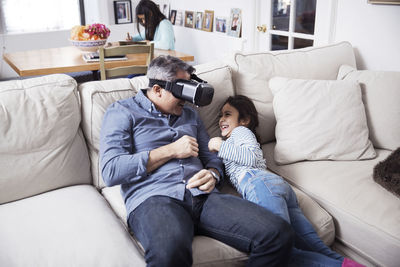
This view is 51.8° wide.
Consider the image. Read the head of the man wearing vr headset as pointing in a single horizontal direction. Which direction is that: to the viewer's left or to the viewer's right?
to the viewer's right

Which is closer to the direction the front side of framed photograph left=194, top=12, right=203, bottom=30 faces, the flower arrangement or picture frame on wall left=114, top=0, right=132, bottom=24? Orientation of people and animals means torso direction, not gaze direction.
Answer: the flower arrangement

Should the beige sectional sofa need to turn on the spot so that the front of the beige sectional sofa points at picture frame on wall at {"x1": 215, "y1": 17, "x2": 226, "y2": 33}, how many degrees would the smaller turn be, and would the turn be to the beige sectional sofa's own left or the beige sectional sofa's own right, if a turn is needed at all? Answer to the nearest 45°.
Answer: approximately 180°

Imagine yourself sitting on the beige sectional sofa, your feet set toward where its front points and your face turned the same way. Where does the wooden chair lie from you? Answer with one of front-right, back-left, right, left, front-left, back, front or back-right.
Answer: back

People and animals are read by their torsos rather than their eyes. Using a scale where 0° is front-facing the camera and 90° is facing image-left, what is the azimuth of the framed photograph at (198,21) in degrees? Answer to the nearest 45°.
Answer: approximately 45°

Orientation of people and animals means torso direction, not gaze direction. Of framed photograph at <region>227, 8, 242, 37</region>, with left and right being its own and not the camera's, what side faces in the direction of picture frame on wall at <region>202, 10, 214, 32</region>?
right

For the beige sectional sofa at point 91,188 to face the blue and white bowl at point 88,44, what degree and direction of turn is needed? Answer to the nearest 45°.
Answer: approximately 180°

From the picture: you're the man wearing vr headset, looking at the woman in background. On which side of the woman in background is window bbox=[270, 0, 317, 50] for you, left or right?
right

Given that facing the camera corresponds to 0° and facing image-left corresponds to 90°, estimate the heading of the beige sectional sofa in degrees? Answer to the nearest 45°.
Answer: approximately 0°

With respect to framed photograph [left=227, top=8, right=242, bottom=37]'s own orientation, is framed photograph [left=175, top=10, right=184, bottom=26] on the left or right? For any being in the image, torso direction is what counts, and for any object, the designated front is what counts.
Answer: on its right

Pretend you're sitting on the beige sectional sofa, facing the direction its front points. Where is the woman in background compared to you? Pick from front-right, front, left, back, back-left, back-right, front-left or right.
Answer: back

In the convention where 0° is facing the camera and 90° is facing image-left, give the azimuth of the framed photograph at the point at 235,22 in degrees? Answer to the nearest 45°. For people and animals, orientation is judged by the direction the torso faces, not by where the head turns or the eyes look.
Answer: approximately 45°

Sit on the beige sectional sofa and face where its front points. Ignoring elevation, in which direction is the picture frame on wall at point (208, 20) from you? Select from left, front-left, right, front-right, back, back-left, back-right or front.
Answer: back
